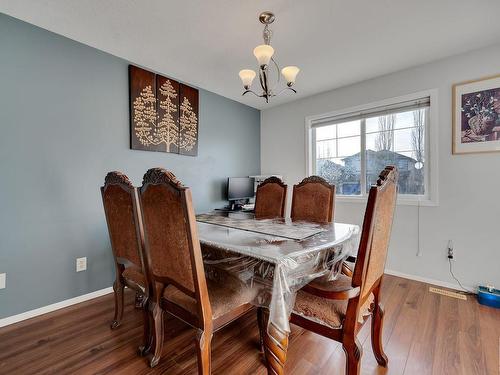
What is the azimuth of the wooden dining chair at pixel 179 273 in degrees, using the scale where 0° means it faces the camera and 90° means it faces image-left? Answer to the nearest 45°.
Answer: approximately 225°

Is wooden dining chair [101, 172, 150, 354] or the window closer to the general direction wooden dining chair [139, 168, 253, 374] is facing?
the window

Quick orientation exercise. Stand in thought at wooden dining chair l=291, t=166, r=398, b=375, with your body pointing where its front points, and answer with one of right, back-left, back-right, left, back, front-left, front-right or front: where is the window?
front-right

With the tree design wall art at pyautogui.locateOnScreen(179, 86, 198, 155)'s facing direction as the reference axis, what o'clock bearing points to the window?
The window is roughly at 11 o'clock from the tree design wall art.

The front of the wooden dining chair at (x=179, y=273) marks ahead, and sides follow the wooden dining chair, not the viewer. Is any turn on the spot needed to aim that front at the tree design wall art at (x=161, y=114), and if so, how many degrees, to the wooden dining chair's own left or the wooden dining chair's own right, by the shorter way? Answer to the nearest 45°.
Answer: approximately 45° to the wooden dining chair's own left

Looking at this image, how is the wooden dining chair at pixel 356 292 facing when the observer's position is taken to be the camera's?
facing away from the viewer and to the left of the viewer

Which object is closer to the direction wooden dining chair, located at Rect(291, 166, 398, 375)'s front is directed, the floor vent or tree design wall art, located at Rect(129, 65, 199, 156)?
the tree design wall art

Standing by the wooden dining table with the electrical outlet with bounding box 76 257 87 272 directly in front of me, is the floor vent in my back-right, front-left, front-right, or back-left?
back-right

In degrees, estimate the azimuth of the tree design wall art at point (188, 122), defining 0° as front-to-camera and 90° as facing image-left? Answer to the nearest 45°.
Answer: approximately 315°
